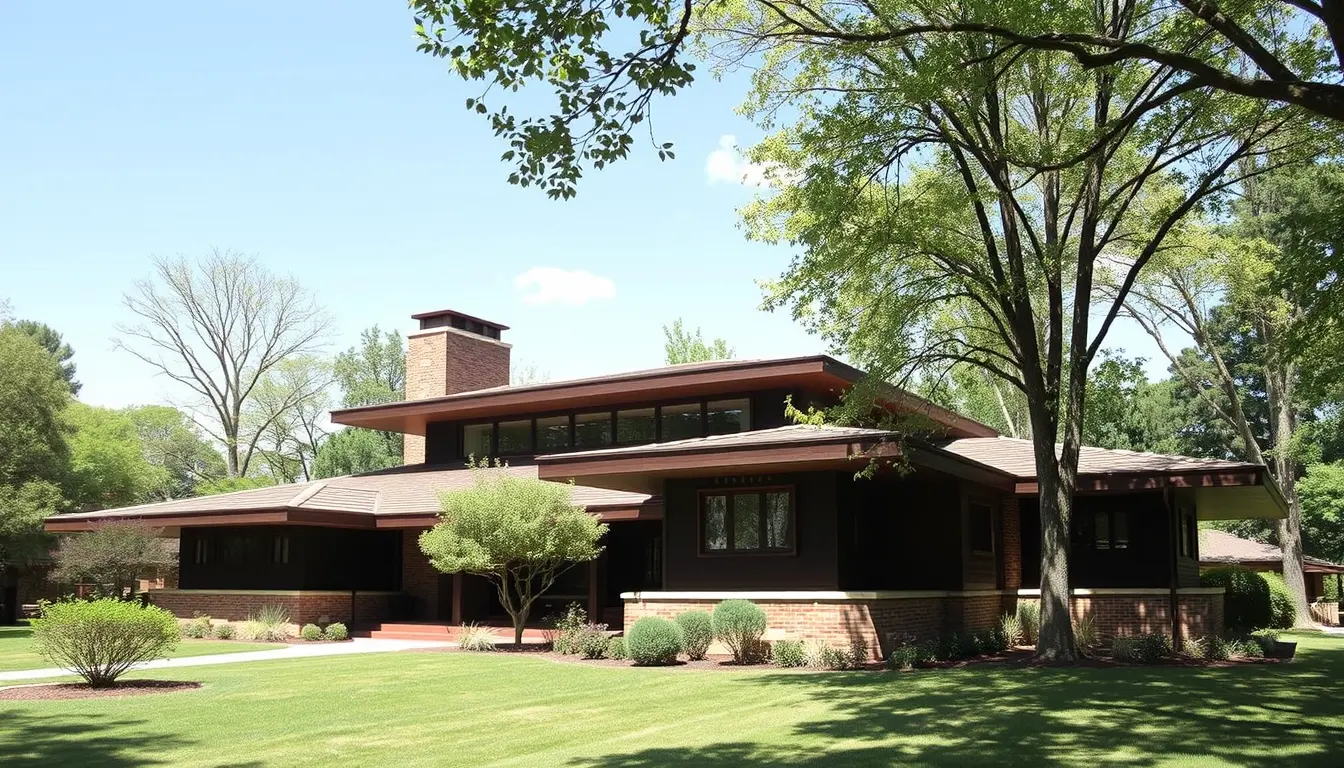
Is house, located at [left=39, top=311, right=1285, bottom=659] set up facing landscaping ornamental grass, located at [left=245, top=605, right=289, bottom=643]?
no

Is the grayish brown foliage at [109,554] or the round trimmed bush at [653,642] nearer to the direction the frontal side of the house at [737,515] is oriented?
the round trimmed bush

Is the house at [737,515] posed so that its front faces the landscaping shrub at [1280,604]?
no

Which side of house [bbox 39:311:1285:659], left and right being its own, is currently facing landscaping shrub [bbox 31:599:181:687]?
front

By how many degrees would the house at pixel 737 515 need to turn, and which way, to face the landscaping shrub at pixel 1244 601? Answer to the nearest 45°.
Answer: approximately 135° to its left

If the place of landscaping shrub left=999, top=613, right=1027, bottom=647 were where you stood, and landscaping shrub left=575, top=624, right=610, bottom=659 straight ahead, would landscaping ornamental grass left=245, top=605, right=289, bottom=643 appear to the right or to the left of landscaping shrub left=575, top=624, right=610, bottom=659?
right

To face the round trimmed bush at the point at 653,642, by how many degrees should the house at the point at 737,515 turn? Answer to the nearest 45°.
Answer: approximately 45° to its left

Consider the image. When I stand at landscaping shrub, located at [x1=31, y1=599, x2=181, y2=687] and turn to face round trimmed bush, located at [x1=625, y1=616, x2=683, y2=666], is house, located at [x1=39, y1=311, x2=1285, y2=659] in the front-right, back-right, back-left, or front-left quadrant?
front-left

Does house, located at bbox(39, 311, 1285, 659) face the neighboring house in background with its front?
no

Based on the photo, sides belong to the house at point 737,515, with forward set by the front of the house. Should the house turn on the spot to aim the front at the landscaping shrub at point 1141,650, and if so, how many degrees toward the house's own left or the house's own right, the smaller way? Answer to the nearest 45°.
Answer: approximately 90° to the house's own left

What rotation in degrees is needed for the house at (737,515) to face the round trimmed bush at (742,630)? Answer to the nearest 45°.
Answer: approximately 45° to its left

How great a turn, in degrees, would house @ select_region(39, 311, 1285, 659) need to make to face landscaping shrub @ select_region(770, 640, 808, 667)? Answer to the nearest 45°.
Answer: approximately 45° to its left
